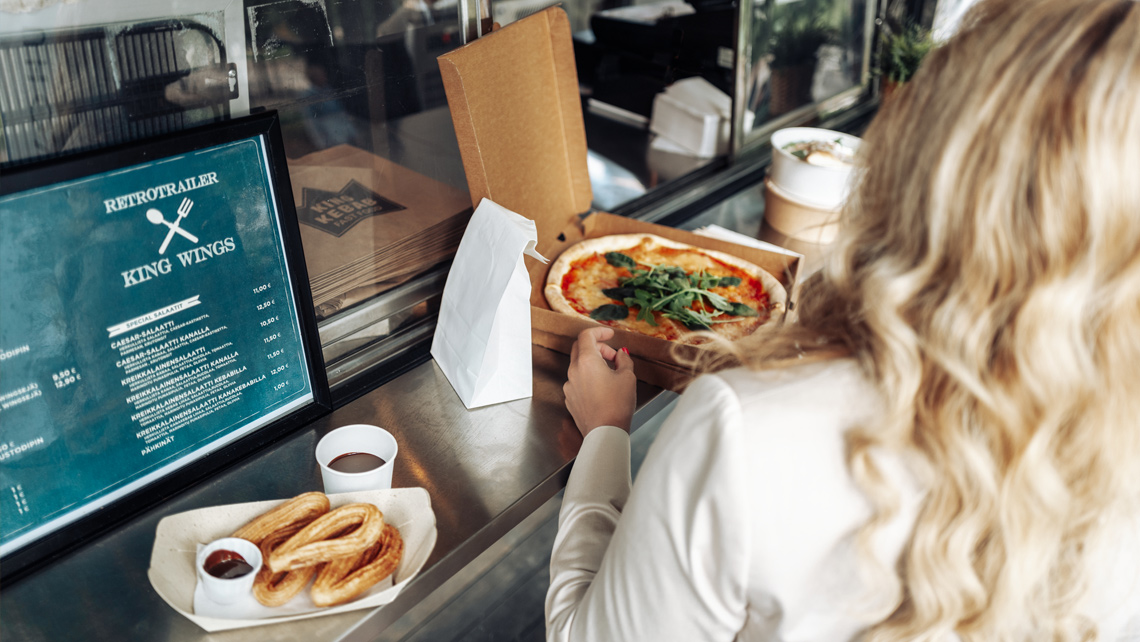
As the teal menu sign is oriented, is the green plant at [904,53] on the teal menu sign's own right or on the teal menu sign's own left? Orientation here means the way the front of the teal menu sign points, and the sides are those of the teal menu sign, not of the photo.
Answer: on the teal menu sign's own left

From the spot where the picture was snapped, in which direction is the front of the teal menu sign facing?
facing the viewer and to the right of the viewer
